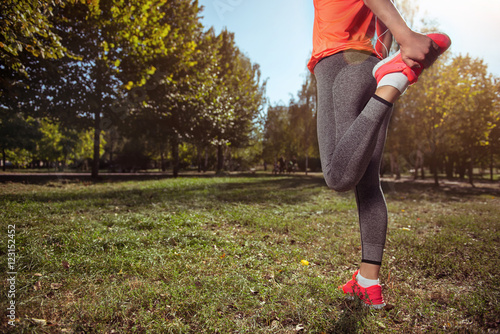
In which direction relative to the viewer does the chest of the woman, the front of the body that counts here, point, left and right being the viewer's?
facing away from the viewer and to the left of the viewer

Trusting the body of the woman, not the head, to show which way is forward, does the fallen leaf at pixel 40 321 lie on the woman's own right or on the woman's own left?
on the woman's own left

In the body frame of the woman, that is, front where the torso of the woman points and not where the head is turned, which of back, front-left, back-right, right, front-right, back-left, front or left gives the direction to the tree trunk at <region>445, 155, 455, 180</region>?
front-right

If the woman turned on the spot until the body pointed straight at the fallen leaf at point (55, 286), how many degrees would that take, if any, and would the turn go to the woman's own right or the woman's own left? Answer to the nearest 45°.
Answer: approximately 45° to the woman's own left
